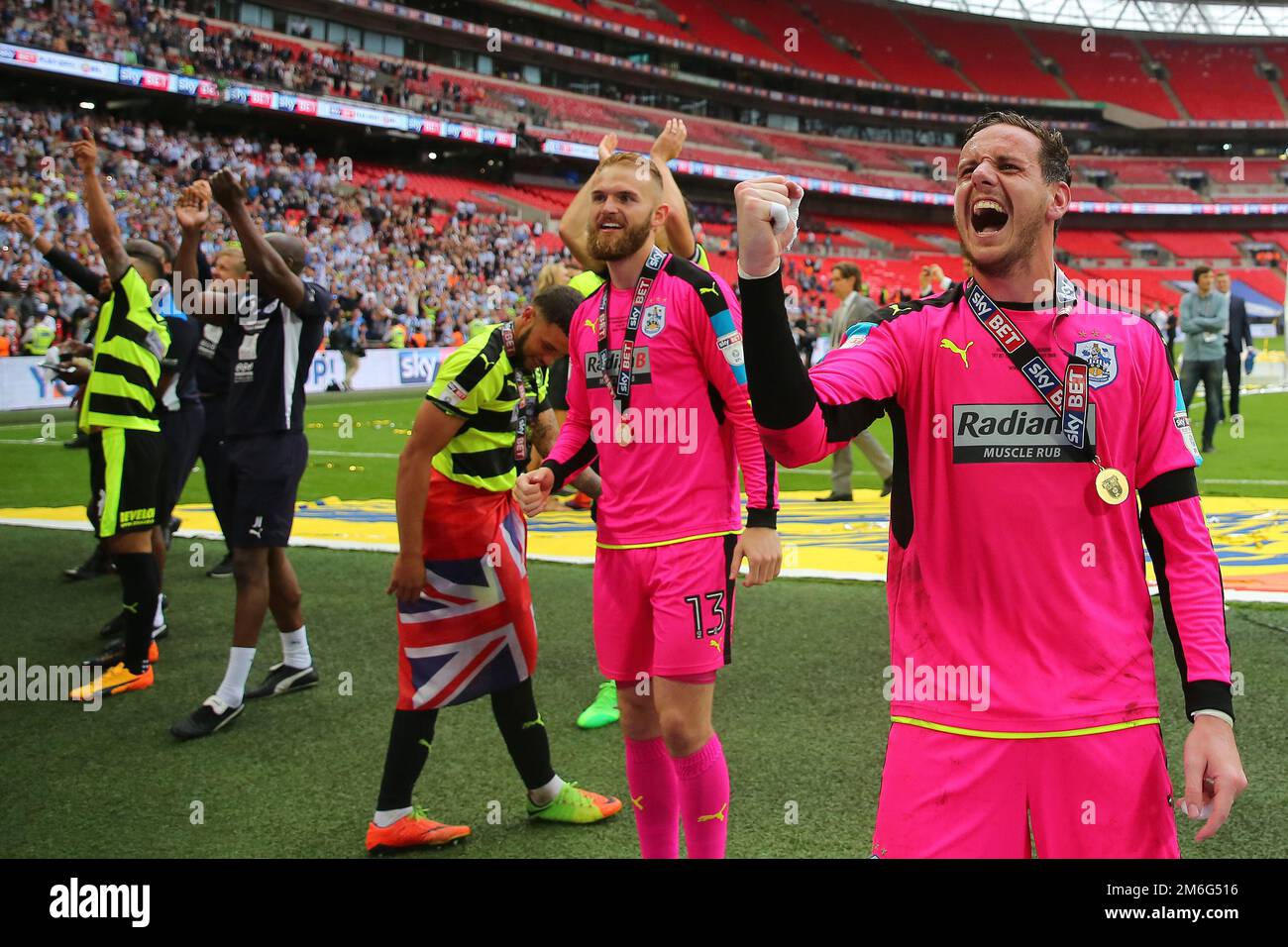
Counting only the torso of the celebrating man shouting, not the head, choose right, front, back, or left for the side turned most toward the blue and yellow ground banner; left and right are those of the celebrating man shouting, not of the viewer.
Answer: back

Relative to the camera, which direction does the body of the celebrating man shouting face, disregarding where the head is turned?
toward the camera

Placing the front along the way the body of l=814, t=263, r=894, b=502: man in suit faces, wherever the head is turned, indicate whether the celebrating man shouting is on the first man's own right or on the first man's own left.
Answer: on the first man's own left

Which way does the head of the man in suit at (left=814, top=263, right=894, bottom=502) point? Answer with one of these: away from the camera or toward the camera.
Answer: toward the camera

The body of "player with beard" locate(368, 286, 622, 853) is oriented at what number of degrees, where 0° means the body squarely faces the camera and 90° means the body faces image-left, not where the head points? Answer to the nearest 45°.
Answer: approximately 315°

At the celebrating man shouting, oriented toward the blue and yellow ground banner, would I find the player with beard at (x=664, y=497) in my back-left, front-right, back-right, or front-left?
front-left
